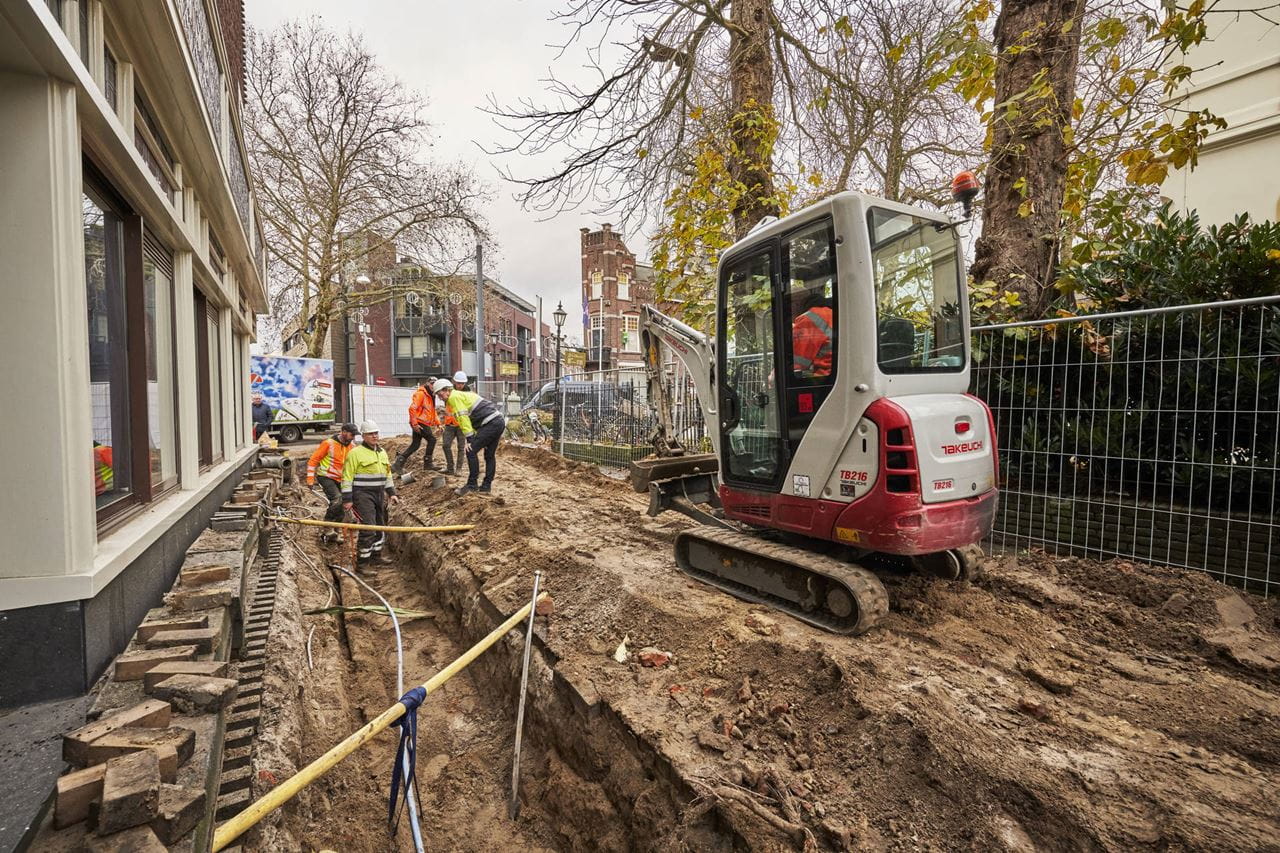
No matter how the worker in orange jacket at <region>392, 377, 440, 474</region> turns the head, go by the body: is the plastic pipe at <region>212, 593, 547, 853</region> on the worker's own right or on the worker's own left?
on the worker's own right

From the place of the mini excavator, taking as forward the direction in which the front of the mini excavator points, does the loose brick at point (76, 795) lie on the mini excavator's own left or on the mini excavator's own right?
on the mini excavator's own left

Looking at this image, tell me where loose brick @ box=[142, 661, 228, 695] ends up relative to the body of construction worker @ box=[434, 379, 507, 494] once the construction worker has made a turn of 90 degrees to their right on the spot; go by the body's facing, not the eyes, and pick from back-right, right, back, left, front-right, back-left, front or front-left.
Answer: back

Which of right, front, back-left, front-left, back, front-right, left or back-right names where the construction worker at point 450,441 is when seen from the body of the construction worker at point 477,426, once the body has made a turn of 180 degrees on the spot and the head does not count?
left

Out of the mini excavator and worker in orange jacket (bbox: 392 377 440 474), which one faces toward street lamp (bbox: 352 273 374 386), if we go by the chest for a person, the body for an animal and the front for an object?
the mini excavator

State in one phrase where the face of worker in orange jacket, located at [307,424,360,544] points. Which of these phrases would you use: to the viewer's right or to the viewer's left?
to the viewer's right

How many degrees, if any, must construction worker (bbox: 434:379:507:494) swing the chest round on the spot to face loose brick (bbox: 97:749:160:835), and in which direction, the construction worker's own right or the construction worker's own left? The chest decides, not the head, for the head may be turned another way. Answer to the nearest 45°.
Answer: approximately 90° to the construction worker's own left

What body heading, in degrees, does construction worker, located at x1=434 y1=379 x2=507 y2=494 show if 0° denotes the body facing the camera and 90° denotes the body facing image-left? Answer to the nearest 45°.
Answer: approximately 90°

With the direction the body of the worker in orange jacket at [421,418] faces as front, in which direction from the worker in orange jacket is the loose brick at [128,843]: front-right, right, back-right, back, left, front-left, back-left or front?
right

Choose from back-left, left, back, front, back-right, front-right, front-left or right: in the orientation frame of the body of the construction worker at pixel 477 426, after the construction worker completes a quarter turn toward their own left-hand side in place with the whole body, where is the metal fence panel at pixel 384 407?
back
